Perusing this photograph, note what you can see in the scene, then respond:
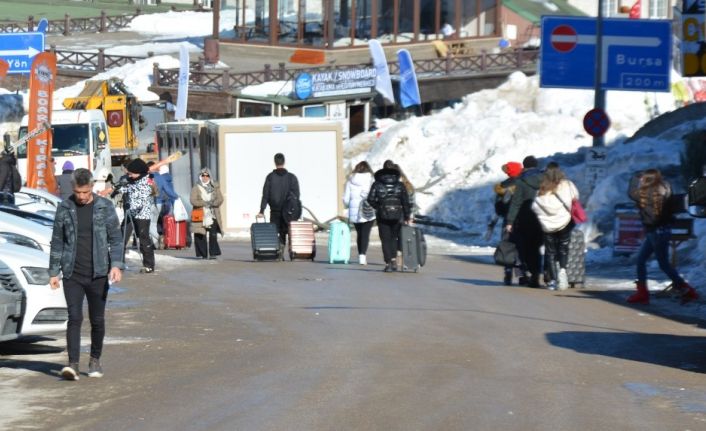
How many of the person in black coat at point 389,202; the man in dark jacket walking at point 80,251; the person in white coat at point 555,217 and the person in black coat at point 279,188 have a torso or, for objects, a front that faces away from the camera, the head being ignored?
3

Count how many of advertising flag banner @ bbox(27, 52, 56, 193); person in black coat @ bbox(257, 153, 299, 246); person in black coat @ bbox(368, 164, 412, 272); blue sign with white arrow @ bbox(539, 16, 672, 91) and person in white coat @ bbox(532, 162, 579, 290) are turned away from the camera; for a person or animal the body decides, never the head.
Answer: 3

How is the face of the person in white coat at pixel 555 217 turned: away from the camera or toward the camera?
away from the camera

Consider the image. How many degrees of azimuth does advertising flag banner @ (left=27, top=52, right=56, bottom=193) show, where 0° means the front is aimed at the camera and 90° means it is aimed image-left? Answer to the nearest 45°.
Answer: approximately 0°

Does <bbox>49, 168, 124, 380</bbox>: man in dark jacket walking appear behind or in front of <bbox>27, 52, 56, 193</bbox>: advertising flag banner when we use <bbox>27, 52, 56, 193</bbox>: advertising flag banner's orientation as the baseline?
in front

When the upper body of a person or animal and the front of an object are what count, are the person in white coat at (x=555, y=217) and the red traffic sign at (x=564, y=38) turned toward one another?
yes

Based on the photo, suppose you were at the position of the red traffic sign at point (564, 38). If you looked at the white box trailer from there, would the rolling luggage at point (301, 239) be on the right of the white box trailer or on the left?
left

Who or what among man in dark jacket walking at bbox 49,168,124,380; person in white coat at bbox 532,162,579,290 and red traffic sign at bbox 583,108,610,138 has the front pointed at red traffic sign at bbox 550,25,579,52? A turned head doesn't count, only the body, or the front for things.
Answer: the person in white coat

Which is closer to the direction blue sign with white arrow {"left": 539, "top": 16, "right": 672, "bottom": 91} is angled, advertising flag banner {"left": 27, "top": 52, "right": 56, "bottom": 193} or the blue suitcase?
the blue suitcase

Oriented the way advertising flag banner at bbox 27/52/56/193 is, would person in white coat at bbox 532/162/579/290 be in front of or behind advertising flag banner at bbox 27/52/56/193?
in front

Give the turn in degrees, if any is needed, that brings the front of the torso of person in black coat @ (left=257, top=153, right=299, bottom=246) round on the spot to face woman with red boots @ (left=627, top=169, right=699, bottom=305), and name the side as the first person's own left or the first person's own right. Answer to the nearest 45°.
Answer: approximately 135° to the first person's own right

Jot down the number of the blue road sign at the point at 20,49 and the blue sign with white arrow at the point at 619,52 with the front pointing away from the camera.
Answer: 0
